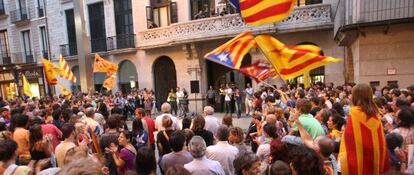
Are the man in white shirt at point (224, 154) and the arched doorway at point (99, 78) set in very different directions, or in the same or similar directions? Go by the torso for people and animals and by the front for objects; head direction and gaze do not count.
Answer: very different directions

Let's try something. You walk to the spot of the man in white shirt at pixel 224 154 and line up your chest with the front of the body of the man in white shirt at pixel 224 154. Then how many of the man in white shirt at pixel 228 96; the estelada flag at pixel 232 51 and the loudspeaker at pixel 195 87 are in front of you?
3

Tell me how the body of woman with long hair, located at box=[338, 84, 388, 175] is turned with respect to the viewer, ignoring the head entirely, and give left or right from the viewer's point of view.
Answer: facing away from the viewer and to the left of the viewer

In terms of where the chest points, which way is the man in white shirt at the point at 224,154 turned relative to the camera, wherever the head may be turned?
away from the camera

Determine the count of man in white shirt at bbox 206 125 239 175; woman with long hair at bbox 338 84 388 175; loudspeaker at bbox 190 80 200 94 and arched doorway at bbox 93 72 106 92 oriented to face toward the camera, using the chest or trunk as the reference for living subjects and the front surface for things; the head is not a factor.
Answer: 2

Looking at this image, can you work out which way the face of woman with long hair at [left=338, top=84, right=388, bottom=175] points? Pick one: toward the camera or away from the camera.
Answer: away from the camera

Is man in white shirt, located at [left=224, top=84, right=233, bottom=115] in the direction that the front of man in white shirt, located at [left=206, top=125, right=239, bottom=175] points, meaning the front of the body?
yes
